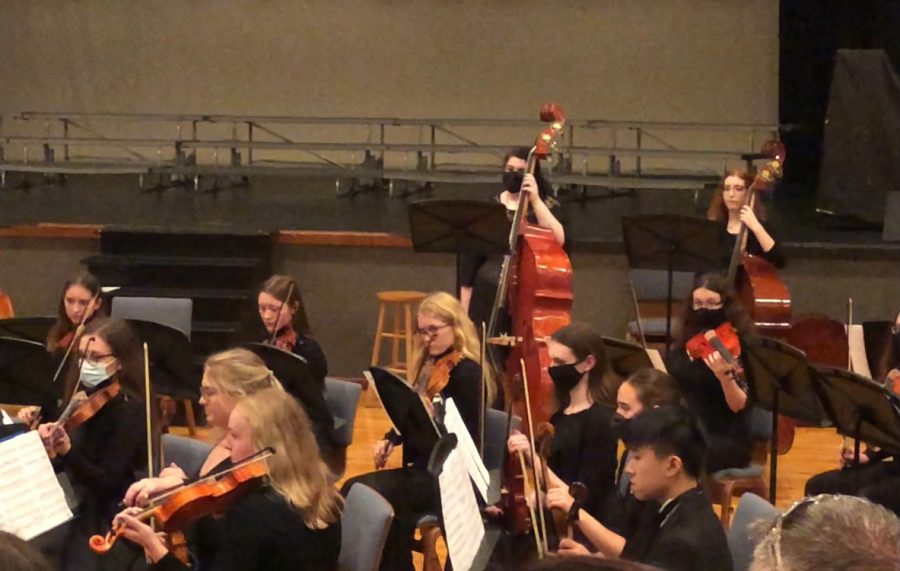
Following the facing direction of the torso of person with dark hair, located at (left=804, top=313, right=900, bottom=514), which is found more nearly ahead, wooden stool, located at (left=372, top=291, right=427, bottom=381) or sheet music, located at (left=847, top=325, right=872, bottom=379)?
the wooden stool

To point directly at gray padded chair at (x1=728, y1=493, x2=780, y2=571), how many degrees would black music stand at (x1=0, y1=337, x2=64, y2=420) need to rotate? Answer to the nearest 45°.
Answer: approximately 90° to its right

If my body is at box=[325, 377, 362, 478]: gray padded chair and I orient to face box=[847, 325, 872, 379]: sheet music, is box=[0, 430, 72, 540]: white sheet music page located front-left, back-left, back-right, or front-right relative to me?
back-right

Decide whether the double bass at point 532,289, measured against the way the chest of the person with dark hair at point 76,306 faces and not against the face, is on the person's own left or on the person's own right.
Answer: on the person's own left

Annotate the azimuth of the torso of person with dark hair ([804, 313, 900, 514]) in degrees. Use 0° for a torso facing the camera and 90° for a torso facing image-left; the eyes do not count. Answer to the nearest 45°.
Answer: approximately 90°

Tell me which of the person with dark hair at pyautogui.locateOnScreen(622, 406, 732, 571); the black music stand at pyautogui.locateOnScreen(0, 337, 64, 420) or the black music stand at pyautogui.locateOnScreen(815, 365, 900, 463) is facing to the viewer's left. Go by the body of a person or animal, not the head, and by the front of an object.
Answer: the person with dark hair

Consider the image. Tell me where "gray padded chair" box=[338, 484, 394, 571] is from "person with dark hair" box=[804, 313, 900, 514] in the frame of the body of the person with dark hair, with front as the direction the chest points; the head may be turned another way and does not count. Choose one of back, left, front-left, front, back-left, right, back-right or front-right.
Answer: front-left

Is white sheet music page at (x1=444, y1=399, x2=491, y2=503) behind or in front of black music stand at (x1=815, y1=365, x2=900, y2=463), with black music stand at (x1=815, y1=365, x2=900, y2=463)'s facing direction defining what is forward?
behind

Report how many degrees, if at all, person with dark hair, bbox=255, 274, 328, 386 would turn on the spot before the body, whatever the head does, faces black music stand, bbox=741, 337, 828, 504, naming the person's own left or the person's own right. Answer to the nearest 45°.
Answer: approximately 90° to the person's own left

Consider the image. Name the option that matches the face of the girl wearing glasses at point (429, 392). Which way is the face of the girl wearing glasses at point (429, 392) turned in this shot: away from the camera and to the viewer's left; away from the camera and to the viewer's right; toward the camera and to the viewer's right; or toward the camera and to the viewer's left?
toward the camera and to the viewer's left

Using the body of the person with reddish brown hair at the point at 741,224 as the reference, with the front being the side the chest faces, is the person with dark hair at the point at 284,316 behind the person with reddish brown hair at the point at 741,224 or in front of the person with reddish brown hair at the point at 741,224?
in front

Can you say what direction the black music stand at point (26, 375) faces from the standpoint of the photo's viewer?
facing away from the viewer and to the right of the viewer

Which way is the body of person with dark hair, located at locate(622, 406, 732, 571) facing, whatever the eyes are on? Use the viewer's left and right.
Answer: facing to the left of the viewer
